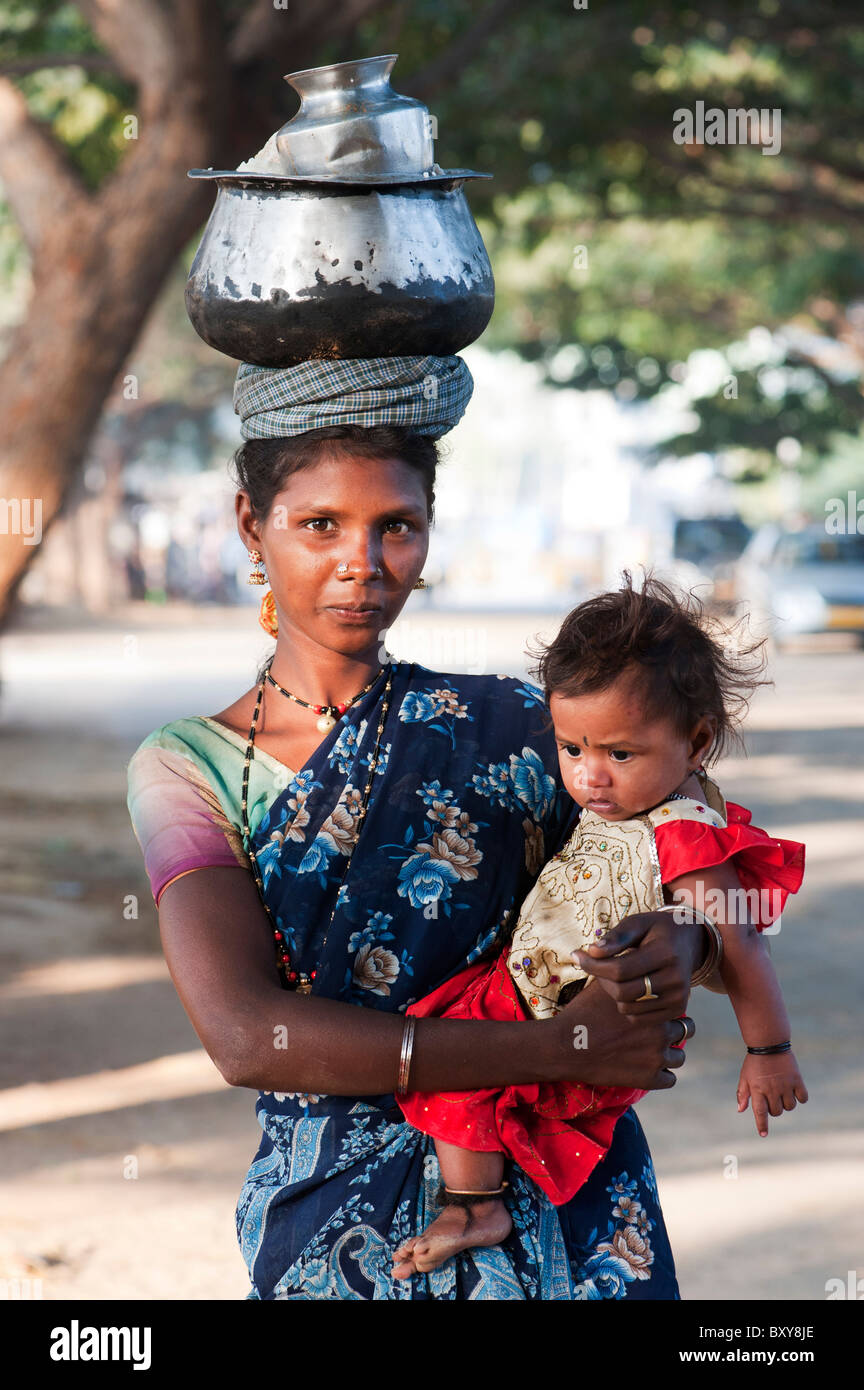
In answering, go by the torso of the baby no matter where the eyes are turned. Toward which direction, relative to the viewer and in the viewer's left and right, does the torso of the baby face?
facing the viewer and to the left of the viewer

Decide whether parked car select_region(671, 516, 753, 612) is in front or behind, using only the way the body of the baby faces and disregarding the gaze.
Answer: behind

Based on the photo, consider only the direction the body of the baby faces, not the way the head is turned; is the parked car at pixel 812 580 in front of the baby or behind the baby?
behind

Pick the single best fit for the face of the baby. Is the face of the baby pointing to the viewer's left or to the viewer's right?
to the viewer's left
